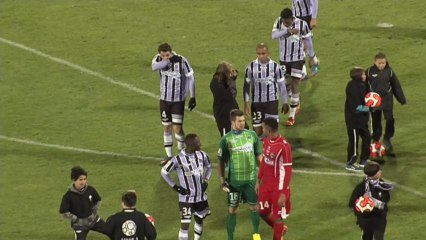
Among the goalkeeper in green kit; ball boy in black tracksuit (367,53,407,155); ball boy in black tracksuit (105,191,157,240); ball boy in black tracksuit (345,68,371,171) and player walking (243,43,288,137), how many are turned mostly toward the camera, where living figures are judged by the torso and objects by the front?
3

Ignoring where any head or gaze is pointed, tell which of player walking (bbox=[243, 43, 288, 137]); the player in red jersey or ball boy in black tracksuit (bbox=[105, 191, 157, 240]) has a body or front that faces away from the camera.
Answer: the ball boy in black tracksuit

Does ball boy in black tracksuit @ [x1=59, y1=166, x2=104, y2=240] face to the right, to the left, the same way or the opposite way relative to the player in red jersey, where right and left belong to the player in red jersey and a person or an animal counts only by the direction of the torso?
to the left

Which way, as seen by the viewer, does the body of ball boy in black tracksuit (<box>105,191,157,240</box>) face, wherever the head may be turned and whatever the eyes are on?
away from the camera

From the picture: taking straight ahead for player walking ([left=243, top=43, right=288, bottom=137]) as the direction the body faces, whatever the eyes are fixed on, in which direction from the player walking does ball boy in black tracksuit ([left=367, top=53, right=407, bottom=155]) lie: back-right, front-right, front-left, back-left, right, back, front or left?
left

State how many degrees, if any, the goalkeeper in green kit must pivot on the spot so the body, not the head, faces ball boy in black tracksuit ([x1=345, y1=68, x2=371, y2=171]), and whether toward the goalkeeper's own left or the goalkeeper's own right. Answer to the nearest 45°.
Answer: approximately 135° to the goalkeeper's own left

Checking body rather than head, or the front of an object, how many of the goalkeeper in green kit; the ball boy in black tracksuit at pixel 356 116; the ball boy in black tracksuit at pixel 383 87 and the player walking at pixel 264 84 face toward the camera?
3

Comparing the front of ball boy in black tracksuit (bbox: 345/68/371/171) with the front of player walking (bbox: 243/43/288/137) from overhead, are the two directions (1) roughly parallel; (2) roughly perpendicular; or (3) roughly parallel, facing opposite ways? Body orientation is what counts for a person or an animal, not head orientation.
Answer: roughly perpendicular

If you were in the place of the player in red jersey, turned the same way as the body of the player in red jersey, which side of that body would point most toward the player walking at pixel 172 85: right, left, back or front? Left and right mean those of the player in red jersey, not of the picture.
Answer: right

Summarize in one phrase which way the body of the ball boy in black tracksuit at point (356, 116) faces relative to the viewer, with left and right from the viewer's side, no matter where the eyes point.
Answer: facing to the right of the viewer
